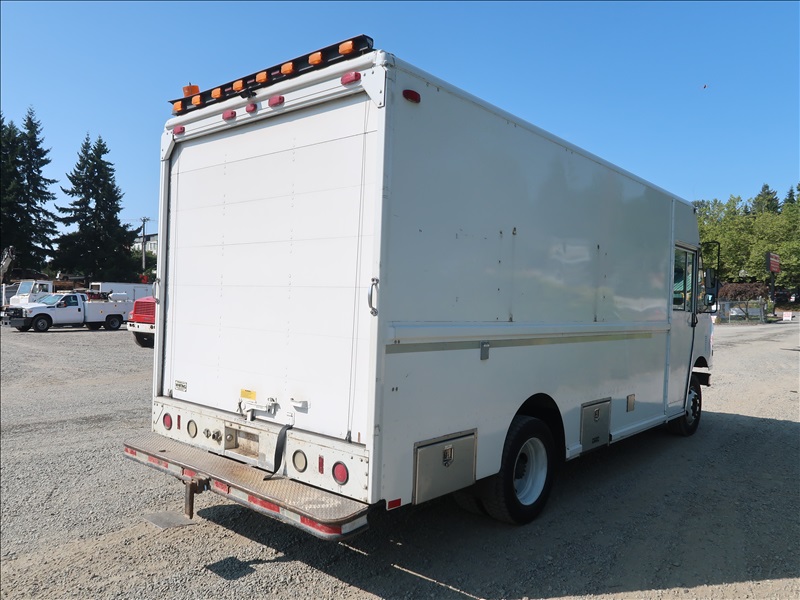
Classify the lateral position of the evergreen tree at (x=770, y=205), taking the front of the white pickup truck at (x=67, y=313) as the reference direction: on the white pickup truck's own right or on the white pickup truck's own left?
on the white pickup truck's own left

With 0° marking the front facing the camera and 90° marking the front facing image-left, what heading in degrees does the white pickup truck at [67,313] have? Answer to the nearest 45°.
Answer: approximately 45°
